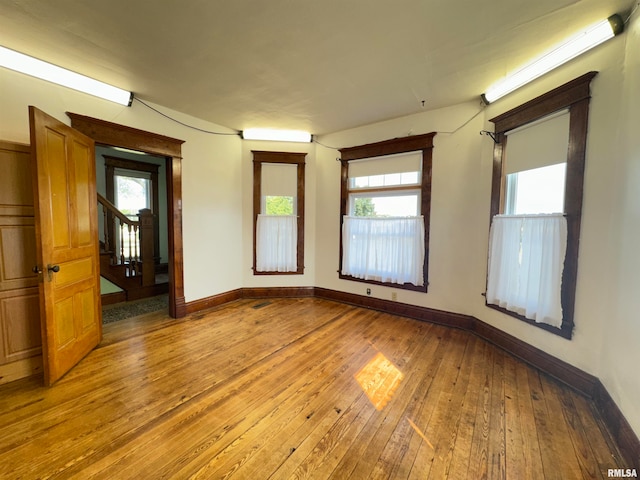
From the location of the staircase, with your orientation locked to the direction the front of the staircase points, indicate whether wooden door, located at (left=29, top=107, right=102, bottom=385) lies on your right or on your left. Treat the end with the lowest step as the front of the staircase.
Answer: on your right

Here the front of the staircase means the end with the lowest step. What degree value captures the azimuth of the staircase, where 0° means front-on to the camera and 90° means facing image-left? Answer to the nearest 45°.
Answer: approximately 270°

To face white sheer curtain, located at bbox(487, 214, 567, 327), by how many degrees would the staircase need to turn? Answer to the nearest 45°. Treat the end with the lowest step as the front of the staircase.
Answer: approximately 45° to its right

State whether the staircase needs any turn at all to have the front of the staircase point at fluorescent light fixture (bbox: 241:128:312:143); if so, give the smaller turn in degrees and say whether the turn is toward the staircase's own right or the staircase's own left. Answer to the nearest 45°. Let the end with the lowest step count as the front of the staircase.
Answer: approximately 45° to the staircase's own right

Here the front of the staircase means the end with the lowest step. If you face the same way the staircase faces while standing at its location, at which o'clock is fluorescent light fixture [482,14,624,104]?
The fluorescent light fixture is roughly at 2 o'clock from the staircase.

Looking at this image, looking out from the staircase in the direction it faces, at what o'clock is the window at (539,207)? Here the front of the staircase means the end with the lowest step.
The window is roughly at 2 o'clock from the staircase.

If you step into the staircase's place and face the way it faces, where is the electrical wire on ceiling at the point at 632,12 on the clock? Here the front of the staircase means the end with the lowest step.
The electrical wire on ceiling is roughly at 2 o'clock from the staircase.

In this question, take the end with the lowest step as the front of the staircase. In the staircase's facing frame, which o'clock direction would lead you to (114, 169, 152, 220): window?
The window is roughly at 9 o'clock from the staircase.

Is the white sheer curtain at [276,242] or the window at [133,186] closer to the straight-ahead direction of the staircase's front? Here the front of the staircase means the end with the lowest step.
the white sheer curtain

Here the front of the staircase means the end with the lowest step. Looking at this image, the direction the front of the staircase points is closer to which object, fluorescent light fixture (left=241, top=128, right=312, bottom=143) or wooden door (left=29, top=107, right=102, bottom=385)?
the fluorescent light fixture
